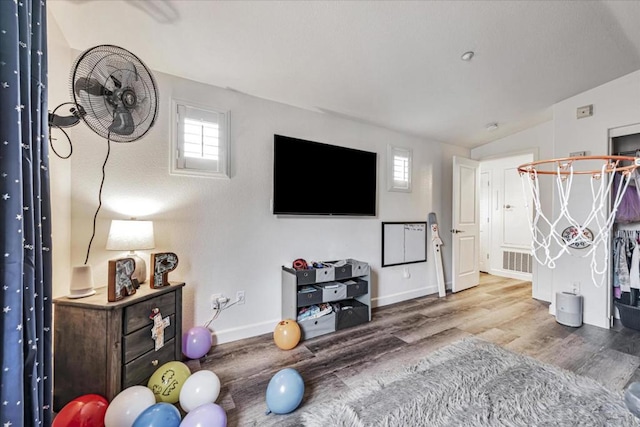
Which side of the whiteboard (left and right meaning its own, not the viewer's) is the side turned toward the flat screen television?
right

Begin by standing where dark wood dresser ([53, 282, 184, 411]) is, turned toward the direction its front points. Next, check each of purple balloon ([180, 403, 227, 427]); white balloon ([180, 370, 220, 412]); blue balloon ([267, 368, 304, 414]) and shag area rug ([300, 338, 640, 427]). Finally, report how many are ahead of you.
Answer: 4

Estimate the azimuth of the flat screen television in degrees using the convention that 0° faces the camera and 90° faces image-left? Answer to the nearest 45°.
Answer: approximately 315°

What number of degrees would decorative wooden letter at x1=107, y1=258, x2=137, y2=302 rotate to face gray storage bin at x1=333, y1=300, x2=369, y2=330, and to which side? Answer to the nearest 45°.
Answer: approximately 45° to its left

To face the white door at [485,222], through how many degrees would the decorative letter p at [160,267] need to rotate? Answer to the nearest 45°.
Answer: approximately 45° to its left

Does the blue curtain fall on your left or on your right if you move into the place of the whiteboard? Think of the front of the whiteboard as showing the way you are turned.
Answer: on your right

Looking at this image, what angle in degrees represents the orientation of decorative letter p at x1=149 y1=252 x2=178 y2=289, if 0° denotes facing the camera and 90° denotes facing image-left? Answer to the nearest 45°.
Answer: approximately 315°

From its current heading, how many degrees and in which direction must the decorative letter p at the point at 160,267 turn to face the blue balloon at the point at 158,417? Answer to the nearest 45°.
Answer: approximately 45° to its right
